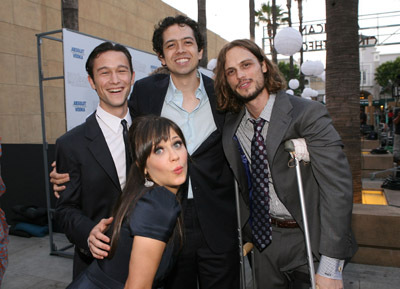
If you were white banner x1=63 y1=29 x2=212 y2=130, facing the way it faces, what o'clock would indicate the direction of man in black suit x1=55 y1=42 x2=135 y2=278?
The man in black suit is roughly at 1 o'clock from the white banner.

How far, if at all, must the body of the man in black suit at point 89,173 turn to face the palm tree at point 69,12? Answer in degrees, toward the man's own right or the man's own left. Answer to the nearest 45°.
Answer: approximately 135° to the man's own left

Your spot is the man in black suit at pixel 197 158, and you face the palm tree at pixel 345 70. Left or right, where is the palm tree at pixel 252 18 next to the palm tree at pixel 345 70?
left

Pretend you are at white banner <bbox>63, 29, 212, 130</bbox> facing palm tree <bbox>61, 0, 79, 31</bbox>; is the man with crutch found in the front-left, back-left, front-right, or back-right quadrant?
back-right

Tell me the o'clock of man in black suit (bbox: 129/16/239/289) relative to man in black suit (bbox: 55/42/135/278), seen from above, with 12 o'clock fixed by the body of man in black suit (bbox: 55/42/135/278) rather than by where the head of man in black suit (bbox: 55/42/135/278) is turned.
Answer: man in black suit (bbox: 129/16/239/289) is roughly at 10 o'clock from man in black suit (bbox: 55/42/135/278).

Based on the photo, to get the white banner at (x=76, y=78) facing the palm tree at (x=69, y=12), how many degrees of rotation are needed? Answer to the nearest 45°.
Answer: approximately 135° to its left

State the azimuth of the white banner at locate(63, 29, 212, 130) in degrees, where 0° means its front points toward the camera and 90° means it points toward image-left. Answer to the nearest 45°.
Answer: approximately 315°
